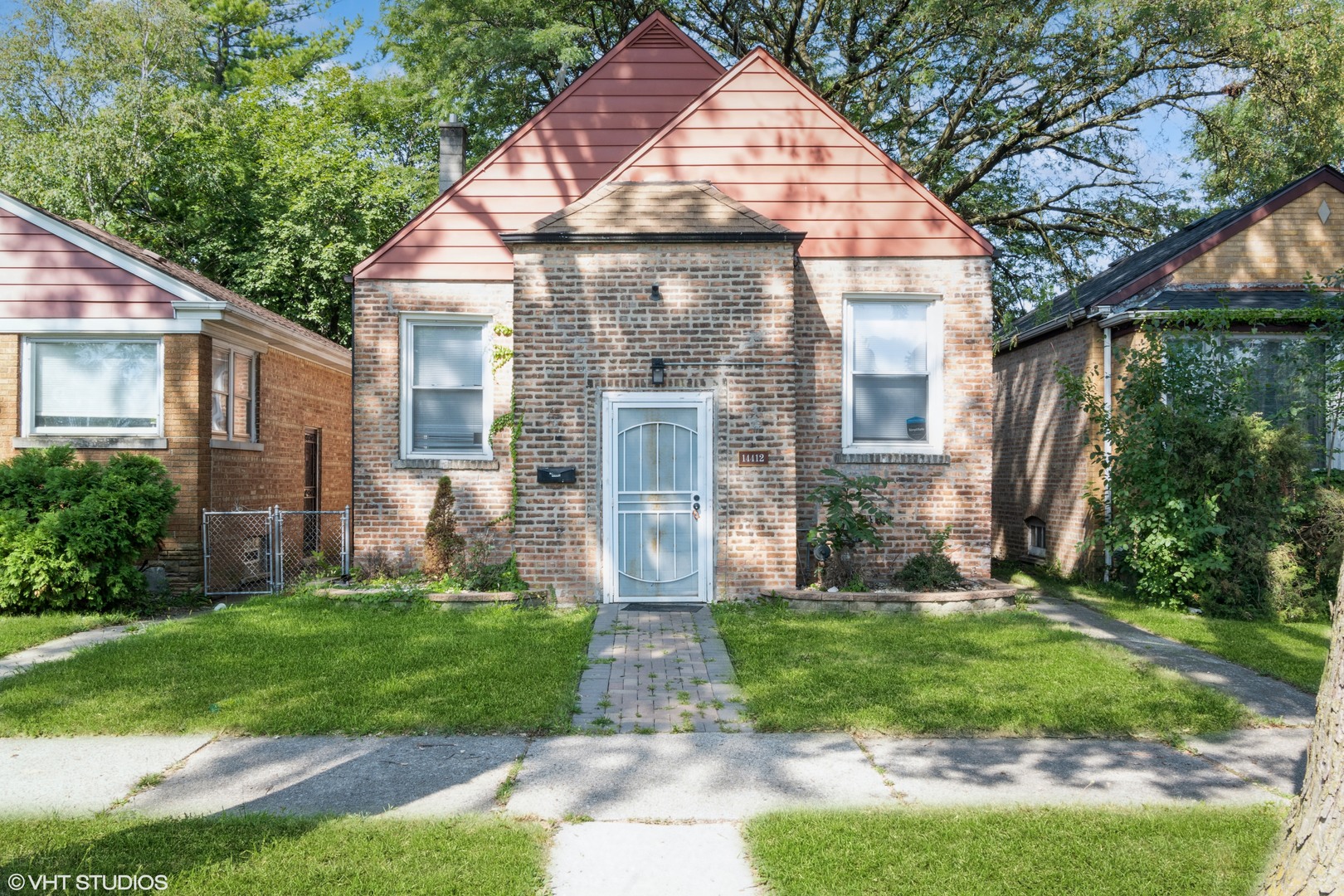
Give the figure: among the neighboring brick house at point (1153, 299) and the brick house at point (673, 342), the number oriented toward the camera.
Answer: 2

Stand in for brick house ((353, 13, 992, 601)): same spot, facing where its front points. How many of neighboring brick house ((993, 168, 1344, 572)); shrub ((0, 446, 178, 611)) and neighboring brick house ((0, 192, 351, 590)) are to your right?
2

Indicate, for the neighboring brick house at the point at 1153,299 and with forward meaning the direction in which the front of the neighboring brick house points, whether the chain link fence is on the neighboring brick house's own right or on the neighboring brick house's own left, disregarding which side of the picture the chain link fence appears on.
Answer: on the neighboring brick house's own right

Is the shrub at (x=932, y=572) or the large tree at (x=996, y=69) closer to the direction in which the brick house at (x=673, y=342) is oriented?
the shrub

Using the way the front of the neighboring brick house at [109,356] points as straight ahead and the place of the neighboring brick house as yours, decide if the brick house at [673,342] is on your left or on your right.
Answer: on your left

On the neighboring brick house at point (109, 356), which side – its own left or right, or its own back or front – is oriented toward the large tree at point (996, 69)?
left

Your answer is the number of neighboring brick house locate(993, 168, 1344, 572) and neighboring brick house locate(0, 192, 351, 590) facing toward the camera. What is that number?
2

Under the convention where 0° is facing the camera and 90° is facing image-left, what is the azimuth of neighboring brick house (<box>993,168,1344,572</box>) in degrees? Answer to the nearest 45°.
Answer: approximately 0°
